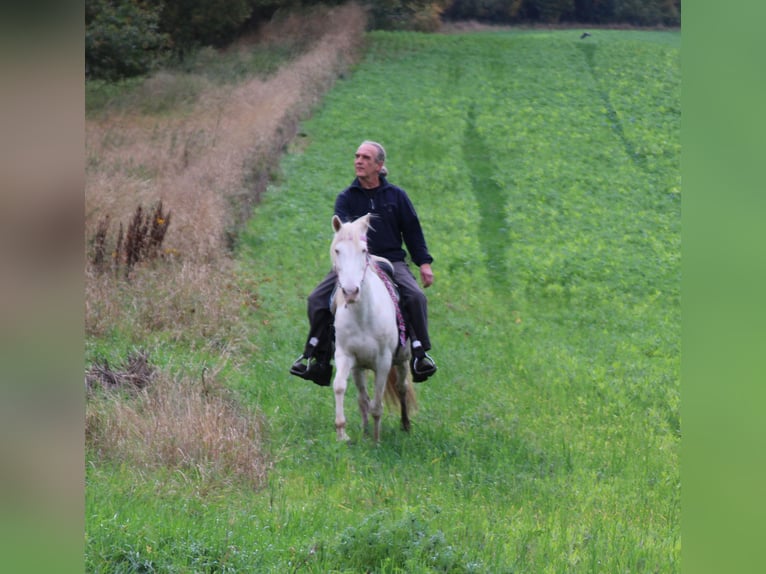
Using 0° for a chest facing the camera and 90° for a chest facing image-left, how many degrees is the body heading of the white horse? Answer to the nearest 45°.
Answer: approximately 0°

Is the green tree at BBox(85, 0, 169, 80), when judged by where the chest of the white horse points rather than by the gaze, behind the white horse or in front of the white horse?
behind

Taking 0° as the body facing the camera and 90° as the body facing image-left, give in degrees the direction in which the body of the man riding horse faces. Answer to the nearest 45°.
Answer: approximately 0°

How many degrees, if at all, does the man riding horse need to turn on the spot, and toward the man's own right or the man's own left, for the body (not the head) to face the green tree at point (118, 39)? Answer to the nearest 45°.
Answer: approximately 180°
